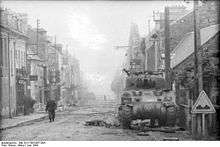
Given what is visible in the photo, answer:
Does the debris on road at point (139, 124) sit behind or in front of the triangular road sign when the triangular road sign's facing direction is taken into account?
behind

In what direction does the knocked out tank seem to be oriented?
toward the camera

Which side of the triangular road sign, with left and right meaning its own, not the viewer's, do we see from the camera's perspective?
front

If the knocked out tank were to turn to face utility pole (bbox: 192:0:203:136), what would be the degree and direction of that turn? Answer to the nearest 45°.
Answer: approximately 45° to its left
